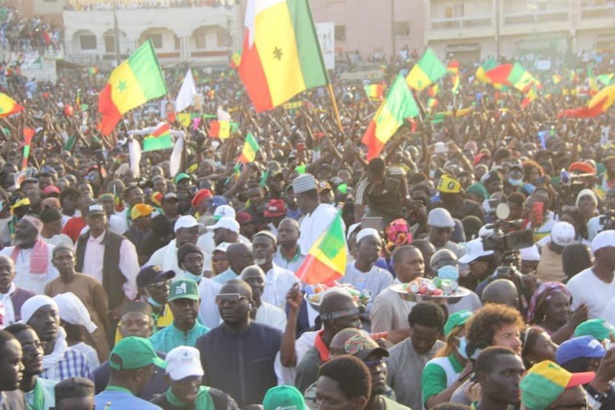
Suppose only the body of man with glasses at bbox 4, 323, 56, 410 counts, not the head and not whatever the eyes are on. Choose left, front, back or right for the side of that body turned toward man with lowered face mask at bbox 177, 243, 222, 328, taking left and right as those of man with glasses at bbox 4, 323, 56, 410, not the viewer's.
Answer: left

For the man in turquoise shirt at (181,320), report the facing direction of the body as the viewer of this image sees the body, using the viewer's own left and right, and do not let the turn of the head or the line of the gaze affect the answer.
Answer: facing the viewer

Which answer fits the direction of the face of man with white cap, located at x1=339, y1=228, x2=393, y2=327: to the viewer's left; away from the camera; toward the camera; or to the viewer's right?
toward the camera

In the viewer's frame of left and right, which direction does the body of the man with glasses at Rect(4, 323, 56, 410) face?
facing the viewer and to the right of the viewer

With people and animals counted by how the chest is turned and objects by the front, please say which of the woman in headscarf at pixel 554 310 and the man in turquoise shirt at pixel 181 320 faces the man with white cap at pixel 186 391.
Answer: the man in turquoise shirt

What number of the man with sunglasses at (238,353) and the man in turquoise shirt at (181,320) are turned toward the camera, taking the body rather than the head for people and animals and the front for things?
2

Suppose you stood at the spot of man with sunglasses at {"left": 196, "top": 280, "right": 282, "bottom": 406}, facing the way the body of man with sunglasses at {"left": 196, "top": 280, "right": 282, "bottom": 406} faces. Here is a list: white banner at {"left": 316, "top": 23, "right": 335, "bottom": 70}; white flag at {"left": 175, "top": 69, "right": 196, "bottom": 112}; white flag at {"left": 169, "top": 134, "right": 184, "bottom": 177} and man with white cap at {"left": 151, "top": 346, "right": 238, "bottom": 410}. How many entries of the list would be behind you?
3

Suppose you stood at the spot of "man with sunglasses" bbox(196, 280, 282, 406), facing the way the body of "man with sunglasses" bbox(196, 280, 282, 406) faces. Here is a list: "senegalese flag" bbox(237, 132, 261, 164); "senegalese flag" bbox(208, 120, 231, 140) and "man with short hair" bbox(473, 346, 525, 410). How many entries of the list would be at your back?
2

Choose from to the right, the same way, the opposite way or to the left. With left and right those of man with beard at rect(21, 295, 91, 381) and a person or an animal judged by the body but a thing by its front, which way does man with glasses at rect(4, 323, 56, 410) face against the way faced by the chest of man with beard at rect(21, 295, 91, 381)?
the same way

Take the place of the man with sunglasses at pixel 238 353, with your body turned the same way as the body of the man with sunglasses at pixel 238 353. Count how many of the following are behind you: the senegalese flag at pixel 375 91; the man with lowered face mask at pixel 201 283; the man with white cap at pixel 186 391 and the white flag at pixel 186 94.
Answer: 3

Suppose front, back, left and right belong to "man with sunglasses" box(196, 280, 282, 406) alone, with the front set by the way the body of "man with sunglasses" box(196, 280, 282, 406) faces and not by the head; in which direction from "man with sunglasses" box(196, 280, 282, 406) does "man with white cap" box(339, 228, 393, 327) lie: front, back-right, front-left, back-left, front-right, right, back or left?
back-left

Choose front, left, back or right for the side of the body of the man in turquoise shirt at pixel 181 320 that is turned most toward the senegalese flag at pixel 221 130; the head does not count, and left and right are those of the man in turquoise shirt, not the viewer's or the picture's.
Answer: back

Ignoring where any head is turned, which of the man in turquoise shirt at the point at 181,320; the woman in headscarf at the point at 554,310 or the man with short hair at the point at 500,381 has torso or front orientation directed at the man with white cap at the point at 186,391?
the man in turquoise shirt

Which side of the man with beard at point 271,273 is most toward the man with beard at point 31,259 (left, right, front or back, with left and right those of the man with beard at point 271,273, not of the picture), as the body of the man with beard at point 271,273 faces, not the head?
right

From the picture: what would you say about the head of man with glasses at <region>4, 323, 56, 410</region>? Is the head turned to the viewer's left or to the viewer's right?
to the viewer's right

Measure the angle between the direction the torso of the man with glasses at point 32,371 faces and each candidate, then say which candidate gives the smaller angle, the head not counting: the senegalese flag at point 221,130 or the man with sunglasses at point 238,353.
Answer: the man with sunglasses

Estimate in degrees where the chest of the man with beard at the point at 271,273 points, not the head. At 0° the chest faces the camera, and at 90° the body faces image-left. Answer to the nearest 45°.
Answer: approximately 45°
